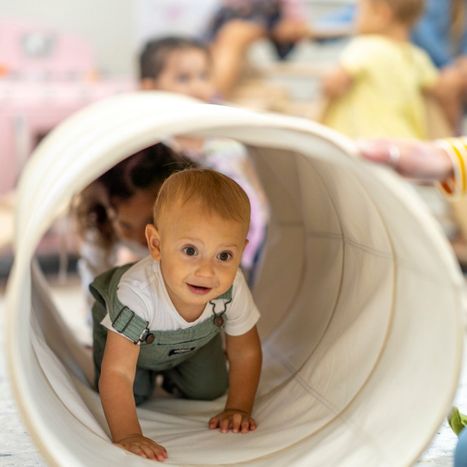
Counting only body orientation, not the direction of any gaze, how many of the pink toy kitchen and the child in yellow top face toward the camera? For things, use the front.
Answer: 1

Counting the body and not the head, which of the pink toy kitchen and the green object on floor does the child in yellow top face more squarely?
the pink toy kitchen

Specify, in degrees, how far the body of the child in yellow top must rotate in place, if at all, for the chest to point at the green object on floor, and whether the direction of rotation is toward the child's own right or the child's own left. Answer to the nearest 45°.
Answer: approximately 135° to the child's own left

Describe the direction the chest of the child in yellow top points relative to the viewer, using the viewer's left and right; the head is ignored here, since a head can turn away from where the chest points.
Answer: facing away from the viewer and to the left of the viewer

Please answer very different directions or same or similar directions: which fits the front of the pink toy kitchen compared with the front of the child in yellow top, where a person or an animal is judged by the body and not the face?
very different directions

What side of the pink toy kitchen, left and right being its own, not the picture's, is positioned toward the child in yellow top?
left
